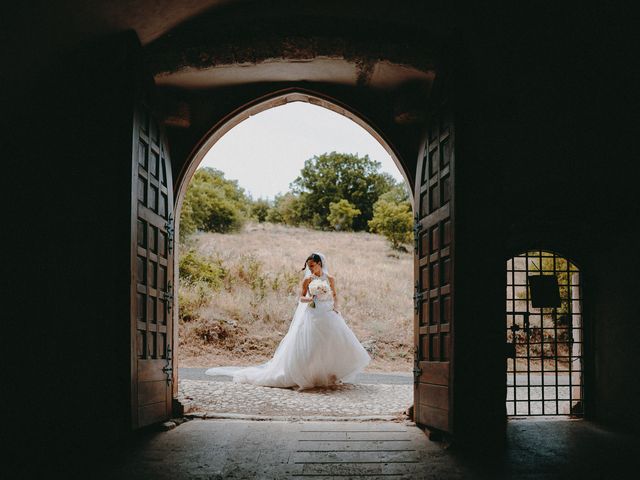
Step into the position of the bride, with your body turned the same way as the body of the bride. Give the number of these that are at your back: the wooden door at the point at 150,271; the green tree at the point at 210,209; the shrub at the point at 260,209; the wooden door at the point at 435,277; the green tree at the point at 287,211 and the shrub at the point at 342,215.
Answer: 4

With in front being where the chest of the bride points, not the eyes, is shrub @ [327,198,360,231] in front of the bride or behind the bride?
behind

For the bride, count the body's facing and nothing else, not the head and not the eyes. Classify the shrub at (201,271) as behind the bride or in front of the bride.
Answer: behind

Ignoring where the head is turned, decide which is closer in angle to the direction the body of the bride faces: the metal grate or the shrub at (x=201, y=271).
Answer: the metal grate

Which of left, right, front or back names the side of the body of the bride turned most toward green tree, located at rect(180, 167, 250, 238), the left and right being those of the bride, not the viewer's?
back

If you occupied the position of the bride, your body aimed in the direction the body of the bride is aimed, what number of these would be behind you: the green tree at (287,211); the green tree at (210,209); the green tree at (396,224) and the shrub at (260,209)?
4

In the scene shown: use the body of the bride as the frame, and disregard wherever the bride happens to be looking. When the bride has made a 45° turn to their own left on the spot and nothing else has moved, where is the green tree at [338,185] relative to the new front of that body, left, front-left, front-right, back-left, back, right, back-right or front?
back-left

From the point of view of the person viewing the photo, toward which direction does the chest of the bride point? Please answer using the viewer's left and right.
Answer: facing the viewer

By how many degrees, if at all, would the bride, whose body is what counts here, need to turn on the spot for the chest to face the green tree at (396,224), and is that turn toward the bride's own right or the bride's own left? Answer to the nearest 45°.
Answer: approximately 180°

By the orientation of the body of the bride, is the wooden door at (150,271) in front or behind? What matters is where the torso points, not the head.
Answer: in front

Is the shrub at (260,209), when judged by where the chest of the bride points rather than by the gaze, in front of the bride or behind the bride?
behind
